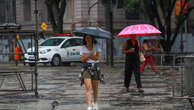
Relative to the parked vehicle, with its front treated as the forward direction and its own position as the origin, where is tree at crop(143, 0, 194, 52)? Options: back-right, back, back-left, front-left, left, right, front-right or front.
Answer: back-left

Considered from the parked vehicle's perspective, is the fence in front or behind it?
in front

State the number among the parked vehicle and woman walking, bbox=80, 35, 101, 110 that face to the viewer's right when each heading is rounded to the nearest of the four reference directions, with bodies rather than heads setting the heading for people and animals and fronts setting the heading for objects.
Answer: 0

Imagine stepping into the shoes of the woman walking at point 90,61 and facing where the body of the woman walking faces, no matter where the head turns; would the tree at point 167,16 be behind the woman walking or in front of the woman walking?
behind

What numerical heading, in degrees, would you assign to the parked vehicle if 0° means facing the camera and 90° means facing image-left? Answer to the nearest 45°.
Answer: approximately 45°

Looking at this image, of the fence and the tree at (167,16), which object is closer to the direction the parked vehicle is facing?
the fence

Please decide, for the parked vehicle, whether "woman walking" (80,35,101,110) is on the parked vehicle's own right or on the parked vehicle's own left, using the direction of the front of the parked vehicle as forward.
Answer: on the parked vehicle's own left

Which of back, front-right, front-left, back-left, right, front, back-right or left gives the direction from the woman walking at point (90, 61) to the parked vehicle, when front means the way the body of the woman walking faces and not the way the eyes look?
back

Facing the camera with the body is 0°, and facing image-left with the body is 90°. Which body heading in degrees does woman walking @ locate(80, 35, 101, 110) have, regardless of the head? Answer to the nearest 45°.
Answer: approximately 0°
